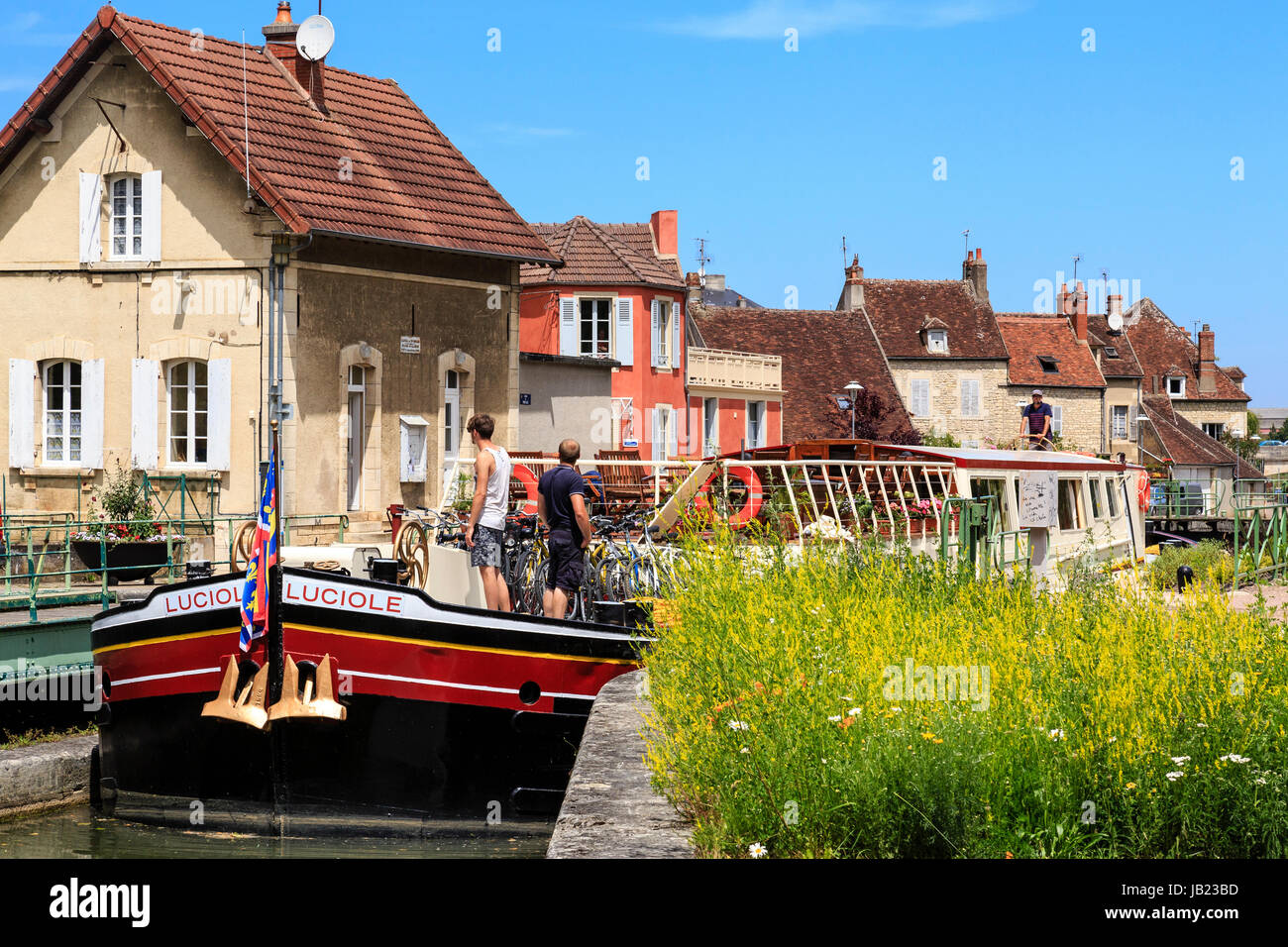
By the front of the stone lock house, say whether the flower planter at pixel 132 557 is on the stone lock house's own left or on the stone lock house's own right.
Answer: on the stone lock house's own right

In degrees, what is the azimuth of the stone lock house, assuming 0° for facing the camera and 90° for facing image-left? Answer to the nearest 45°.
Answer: approximately 315°

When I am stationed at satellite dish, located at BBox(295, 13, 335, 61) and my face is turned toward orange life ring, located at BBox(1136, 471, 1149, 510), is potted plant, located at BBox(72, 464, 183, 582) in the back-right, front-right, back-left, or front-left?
back-right

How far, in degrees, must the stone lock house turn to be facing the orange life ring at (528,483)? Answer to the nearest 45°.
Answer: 0° — it already faces it

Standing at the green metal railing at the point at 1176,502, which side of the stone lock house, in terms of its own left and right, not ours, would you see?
left

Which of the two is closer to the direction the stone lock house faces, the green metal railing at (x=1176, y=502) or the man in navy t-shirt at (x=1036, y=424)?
the man in navy t-shirt
